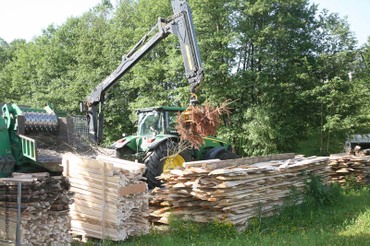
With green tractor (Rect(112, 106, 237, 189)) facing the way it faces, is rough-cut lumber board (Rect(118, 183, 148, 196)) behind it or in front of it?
behind

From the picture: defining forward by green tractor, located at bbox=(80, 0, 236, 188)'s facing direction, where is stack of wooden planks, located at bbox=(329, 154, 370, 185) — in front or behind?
in front

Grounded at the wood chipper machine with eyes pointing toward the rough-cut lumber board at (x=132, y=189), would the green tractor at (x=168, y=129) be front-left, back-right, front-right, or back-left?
front-left

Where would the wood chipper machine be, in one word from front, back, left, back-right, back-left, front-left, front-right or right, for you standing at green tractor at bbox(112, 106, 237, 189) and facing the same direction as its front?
back

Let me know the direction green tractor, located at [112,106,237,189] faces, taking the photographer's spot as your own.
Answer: facing away from the viewer and to the right of the viewer
